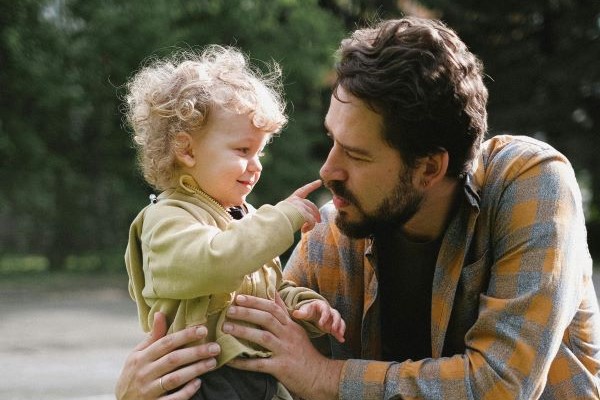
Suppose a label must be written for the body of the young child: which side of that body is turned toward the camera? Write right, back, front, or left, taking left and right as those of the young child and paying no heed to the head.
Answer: right

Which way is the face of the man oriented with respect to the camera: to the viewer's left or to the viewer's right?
to the viewer's left

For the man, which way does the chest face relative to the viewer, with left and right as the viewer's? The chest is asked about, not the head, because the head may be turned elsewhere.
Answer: facing the viewer and to the left of the viewer
